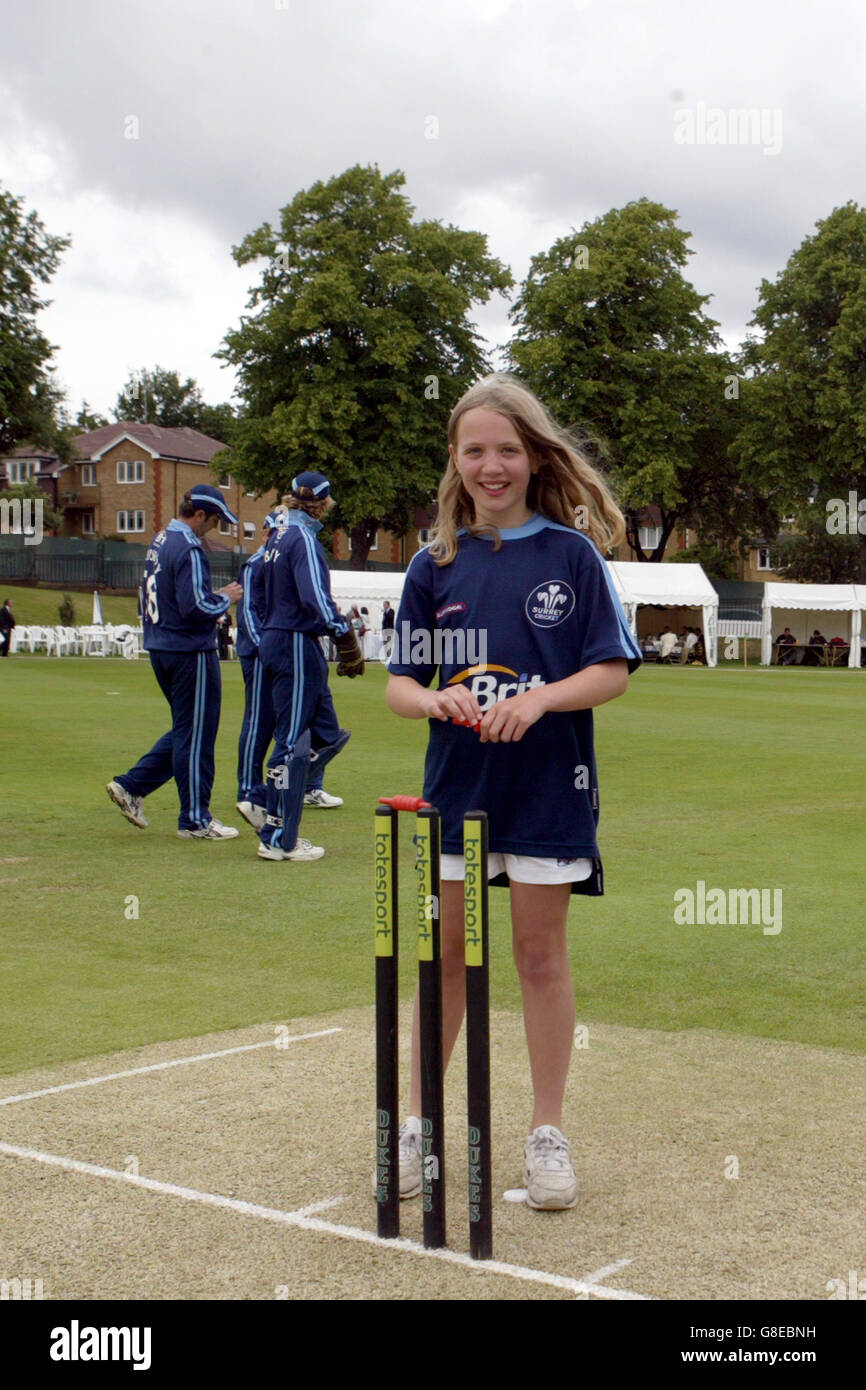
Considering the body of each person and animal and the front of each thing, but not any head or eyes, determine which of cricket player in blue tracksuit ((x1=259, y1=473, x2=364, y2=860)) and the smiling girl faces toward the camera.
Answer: the smiling girl

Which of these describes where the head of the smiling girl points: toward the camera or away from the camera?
toward the camera

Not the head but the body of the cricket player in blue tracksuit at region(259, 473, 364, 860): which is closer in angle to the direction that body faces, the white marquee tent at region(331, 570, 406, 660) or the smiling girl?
the white marquee tent

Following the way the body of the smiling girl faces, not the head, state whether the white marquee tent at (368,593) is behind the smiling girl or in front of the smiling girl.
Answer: behind

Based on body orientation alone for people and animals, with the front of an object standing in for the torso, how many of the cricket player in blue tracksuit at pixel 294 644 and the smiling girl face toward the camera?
1

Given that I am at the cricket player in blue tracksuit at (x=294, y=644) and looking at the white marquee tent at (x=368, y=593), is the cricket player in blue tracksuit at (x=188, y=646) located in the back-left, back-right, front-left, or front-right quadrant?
front-left

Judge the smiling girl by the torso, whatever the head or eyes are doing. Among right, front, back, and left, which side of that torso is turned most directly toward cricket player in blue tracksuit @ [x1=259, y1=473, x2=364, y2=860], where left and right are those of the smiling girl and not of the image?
back

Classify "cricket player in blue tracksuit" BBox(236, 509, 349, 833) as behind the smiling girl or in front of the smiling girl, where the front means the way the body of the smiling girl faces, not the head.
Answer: behind

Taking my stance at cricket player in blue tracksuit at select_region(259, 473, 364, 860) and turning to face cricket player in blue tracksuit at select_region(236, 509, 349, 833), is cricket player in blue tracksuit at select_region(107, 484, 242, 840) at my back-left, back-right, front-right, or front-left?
front-left

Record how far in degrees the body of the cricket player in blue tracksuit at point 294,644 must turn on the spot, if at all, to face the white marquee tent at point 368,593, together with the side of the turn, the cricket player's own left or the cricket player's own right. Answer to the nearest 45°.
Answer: approximately 45° to the cricket player's own left

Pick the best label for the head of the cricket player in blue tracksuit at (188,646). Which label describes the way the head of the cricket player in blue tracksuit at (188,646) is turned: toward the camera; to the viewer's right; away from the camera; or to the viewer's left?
to the viewer's right

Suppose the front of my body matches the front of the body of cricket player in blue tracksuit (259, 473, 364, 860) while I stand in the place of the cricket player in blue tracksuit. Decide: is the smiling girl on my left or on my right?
on my right

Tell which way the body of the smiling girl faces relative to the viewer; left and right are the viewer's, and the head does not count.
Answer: facing the viewer
